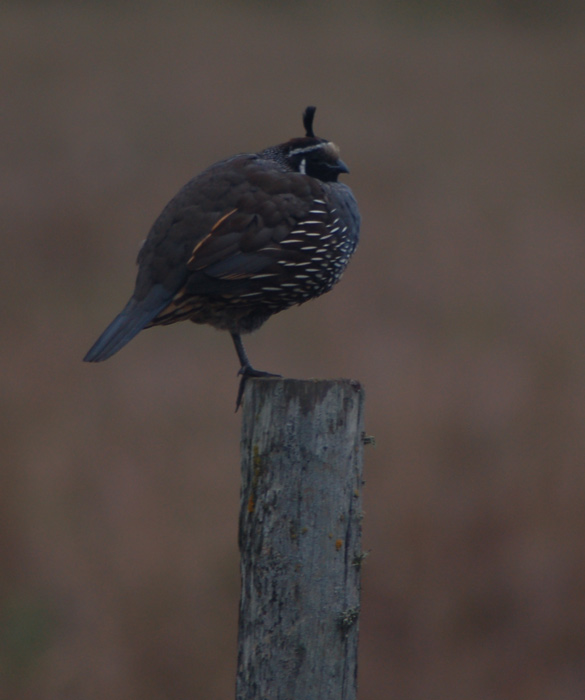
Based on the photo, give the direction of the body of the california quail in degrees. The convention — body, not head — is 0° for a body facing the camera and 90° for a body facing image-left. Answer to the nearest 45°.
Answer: approximately 270°
